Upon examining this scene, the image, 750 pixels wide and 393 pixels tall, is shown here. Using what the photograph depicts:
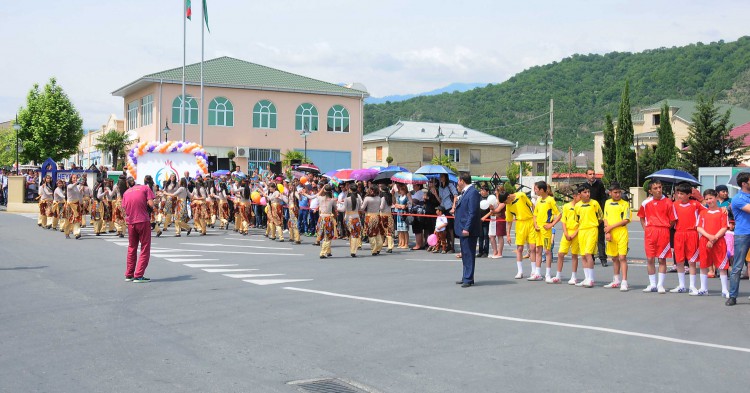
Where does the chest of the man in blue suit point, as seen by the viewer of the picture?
to the viewer's left

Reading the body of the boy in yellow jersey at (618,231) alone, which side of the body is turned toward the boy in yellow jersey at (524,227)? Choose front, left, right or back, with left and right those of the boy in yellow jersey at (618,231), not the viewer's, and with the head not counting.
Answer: right

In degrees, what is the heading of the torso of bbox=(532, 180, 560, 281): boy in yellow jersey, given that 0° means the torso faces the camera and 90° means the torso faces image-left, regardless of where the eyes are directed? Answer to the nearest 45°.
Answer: approximately 45°

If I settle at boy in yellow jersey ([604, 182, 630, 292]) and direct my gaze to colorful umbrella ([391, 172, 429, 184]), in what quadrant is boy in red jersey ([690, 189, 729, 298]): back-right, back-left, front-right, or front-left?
back-right

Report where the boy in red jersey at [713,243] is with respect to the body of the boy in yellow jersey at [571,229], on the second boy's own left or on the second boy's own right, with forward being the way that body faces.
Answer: on the second boy's own left

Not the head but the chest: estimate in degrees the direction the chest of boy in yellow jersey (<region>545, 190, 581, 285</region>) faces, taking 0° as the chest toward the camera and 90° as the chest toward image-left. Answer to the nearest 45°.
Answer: approximately 45°

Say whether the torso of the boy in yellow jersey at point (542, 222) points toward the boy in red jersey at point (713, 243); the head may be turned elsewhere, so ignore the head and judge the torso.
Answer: no

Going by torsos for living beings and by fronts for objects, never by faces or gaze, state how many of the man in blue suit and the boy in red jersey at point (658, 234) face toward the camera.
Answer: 1

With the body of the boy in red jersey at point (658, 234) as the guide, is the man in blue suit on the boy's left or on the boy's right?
on the boy's right

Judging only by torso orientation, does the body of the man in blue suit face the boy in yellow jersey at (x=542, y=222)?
no

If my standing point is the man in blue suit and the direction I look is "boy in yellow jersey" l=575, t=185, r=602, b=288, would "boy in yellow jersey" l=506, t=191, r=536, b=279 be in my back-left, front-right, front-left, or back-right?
front-left

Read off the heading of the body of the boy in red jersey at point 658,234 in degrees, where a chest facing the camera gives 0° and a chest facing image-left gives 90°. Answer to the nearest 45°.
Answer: approximately 0°

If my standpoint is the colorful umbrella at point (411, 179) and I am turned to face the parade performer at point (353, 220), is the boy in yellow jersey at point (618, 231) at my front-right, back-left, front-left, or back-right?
front-left

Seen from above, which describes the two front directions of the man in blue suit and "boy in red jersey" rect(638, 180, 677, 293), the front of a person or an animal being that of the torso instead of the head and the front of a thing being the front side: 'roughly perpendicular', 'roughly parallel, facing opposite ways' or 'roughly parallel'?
roughly perpendicular

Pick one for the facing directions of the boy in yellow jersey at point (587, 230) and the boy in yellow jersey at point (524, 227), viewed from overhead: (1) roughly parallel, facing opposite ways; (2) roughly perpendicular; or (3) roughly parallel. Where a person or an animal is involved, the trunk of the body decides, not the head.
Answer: roughly parallel

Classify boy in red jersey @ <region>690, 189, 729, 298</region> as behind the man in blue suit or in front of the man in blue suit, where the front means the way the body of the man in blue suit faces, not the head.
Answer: behind

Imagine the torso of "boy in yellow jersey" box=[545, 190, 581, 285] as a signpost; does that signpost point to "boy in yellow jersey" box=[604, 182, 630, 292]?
no
